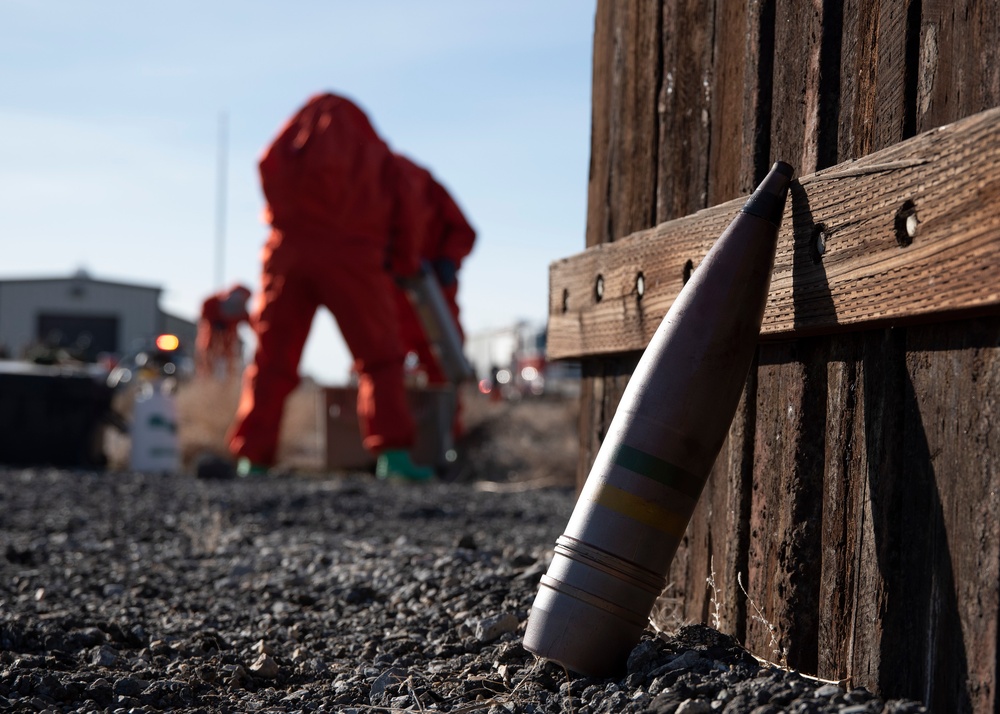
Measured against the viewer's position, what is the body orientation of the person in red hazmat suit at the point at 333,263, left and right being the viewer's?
facing away from the viewer and to the right of the viewer

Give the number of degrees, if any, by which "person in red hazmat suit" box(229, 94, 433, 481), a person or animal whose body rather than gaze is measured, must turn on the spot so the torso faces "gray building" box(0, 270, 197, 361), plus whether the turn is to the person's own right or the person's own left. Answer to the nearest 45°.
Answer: approximately 45° to the person's own left

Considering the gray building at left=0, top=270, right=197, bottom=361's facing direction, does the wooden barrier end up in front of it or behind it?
in front

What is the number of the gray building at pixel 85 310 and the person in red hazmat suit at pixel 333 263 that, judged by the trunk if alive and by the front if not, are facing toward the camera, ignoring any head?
1

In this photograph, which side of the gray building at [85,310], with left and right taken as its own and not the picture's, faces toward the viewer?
front

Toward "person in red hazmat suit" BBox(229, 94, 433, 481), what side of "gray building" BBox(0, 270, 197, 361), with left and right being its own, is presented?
front

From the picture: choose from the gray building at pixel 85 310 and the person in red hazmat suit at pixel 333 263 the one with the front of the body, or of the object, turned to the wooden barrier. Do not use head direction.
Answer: the gray building

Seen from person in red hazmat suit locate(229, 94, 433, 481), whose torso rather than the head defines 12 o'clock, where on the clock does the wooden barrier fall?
The wooden barrier is roughly at 4 o'clock from the person in red hazmat suit.
